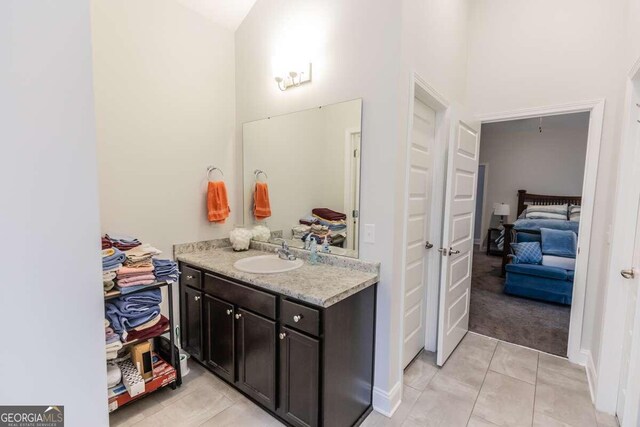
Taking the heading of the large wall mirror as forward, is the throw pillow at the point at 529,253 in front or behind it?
behind

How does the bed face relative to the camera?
toward the camera

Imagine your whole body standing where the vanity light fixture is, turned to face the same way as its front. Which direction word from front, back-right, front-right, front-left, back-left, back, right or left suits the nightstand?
back

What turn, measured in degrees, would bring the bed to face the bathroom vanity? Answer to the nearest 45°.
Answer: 0° — it already faces it

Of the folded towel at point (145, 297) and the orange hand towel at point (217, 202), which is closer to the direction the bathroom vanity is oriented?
the folded towel

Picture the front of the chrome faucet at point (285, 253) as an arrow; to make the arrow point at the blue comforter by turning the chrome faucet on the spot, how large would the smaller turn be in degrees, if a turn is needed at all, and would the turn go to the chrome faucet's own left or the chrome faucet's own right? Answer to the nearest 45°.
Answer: approximately 180°

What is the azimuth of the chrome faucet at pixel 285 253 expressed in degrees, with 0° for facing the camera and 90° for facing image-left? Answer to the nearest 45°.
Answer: approximately 45°

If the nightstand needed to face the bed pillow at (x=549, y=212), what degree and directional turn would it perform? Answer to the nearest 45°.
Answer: approximately 45° to its left

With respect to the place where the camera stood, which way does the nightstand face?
facing the viewer

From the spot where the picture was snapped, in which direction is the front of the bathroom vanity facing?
facing the viewer and to the left of the viewer

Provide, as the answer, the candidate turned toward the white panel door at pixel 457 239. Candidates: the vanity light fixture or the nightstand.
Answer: the nightstand

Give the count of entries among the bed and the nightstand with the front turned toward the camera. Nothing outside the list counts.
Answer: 2
